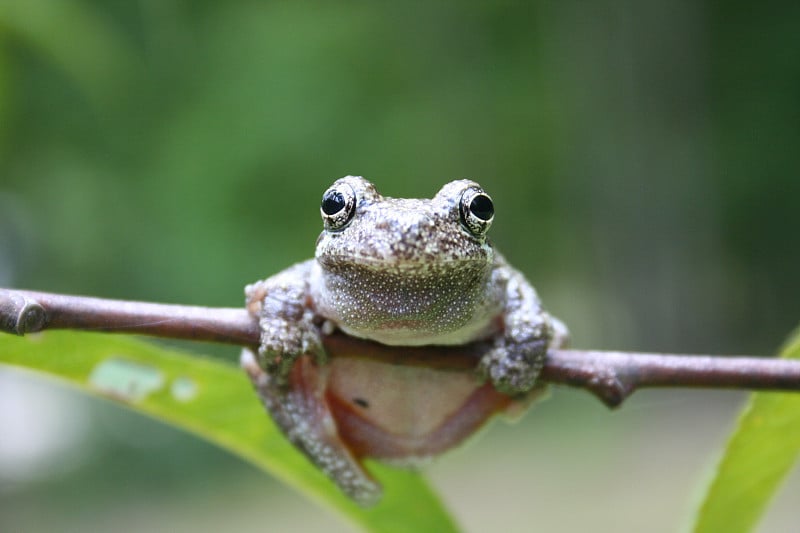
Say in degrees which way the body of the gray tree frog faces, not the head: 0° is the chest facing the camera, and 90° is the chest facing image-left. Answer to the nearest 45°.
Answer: approximately 0°
